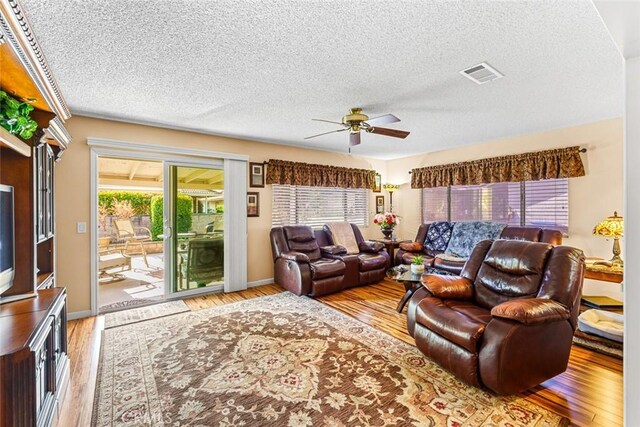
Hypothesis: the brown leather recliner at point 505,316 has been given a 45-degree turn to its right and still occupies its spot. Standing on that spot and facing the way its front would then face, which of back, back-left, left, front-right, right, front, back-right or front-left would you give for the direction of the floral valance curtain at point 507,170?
right

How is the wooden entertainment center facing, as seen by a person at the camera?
facing to the right of the viewer

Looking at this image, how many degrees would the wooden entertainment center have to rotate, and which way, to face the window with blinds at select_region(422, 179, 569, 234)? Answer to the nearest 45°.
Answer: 0° — it already faces it

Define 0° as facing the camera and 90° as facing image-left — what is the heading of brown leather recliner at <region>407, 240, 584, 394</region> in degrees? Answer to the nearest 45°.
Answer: approximately 45°

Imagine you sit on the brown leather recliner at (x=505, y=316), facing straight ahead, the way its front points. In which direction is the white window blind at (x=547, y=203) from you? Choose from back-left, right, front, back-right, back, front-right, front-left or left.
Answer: back-right

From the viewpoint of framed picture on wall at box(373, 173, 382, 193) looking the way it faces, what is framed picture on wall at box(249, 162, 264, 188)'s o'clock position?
framed picture on wall at box(249, 162, 264, 188) is roughly at 3 o'clock from framed picture on wall at box(373, 173, 382, 193).

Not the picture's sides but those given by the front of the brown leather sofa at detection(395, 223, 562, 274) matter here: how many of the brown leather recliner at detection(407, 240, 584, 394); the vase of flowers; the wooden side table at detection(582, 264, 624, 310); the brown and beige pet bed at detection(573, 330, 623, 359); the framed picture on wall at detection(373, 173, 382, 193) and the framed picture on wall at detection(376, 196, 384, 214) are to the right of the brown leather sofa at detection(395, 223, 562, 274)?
3

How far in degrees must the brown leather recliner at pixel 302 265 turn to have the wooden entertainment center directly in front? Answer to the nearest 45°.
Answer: approximately 90° to its right

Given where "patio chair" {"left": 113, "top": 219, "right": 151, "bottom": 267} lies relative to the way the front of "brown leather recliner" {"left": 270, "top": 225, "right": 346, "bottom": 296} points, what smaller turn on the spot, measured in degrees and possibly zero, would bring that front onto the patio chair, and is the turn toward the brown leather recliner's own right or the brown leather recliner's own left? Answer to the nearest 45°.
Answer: approximately 180°

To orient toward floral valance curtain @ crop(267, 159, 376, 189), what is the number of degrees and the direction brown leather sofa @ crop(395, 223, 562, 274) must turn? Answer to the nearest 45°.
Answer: approximately 45° to its right

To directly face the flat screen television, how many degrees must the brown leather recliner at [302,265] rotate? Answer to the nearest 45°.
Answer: approximately 90° to its right

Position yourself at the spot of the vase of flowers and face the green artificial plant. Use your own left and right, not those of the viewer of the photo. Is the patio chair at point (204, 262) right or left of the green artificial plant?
right
